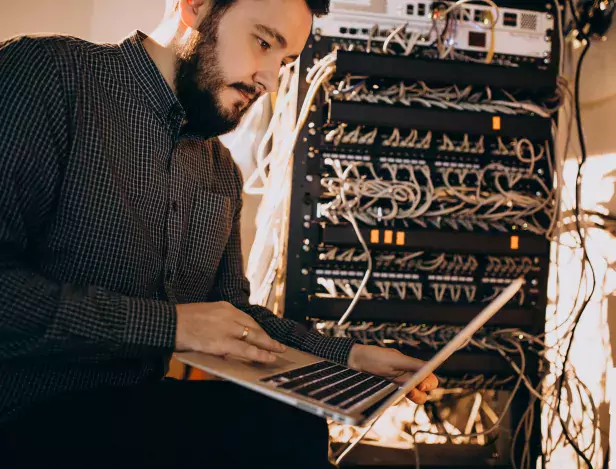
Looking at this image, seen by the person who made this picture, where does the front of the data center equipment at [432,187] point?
facing the viewer
